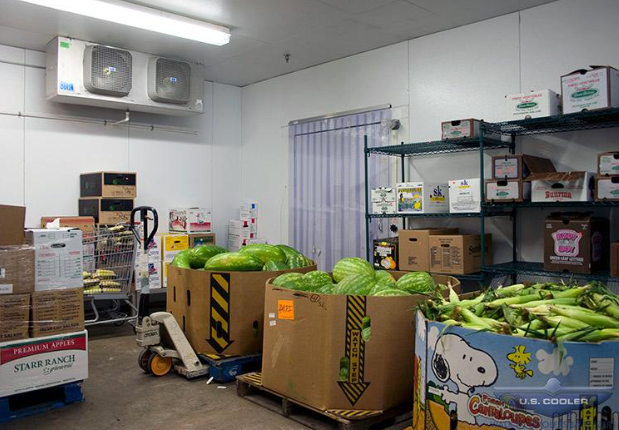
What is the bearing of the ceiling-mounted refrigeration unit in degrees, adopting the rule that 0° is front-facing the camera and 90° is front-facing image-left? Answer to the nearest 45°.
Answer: approximately 315°

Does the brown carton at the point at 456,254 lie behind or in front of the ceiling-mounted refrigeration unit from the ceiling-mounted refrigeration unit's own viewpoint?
in front

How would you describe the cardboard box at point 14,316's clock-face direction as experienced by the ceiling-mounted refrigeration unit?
The cardboard box is roughly at 2 o'clock from the ceiling-mounted refrigeration unit.

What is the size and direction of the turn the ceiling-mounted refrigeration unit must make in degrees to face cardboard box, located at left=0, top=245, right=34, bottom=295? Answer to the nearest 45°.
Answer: approximately 45° to its right

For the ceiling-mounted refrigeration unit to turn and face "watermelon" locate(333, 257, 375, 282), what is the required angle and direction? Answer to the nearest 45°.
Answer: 0° — it already faces it

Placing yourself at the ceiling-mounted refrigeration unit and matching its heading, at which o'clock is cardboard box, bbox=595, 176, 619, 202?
The cardboard box is roughly at 12 o'clock from the ceiling-mounted refrigeration unit.

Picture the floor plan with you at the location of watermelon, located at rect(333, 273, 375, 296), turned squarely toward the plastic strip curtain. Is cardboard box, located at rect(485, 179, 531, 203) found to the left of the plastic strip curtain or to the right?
right

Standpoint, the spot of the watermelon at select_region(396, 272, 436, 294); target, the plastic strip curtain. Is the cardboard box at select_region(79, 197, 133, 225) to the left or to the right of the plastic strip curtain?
left
